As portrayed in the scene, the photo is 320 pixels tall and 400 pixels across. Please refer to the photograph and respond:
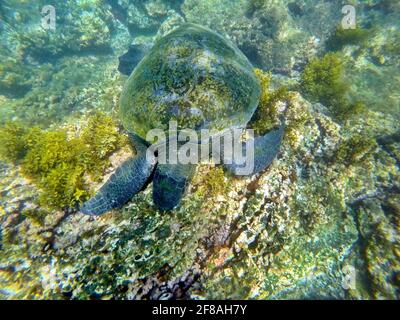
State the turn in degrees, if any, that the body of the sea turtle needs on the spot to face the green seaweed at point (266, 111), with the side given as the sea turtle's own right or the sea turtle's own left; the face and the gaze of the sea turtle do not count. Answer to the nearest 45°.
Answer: approximately 135° to the sea turtle's own left

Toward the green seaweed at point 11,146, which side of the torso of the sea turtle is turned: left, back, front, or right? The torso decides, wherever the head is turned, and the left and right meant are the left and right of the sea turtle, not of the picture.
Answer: right

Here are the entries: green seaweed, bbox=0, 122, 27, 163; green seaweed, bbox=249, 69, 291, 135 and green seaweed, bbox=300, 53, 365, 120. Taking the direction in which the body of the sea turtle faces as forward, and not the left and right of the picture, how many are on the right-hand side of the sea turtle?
1

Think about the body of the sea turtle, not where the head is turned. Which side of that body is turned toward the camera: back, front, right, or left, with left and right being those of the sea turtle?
front

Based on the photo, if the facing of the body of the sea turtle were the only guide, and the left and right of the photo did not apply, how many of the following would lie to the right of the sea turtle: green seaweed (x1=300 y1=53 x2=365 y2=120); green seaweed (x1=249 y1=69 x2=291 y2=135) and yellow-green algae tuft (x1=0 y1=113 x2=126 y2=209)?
1

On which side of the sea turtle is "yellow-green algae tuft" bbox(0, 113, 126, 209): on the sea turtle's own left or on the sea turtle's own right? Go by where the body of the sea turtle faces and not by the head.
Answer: on the sea turtle's own right
